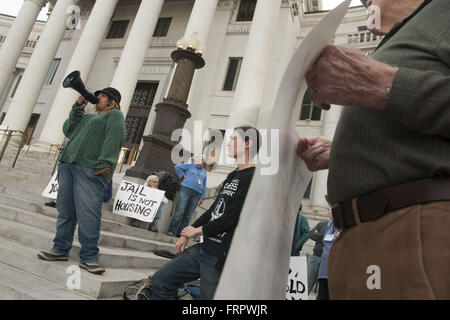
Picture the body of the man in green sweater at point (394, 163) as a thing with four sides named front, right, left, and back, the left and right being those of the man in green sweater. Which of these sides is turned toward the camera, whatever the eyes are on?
left

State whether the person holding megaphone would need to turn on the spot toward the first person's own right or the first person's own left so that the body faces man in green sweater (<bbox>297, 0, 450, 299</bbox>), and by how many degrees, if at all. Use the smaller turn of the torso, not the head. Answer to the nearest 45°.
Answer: approximately 45° to the first person's own left

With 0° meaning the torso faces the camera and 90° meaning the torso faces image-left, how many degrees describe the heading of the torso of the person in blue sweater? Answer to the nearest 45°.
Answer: approximately 0°

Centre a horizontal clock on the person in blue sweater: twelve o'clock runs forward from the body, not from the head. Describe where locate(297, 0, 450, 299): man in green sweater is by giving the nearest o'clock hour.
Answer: The man in green sweater is roughly at 12 o'clock from the person in blue sweater.

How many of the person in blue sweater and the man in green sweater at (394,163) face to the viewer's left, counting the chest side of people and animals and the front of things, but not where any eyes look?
1

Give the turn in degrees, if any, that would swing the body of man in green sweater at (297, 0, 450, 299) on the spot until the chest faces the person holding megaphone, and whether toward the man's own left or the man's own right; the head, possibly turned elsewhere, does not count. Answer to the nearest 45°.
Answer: approximately 45° to the man's own right
